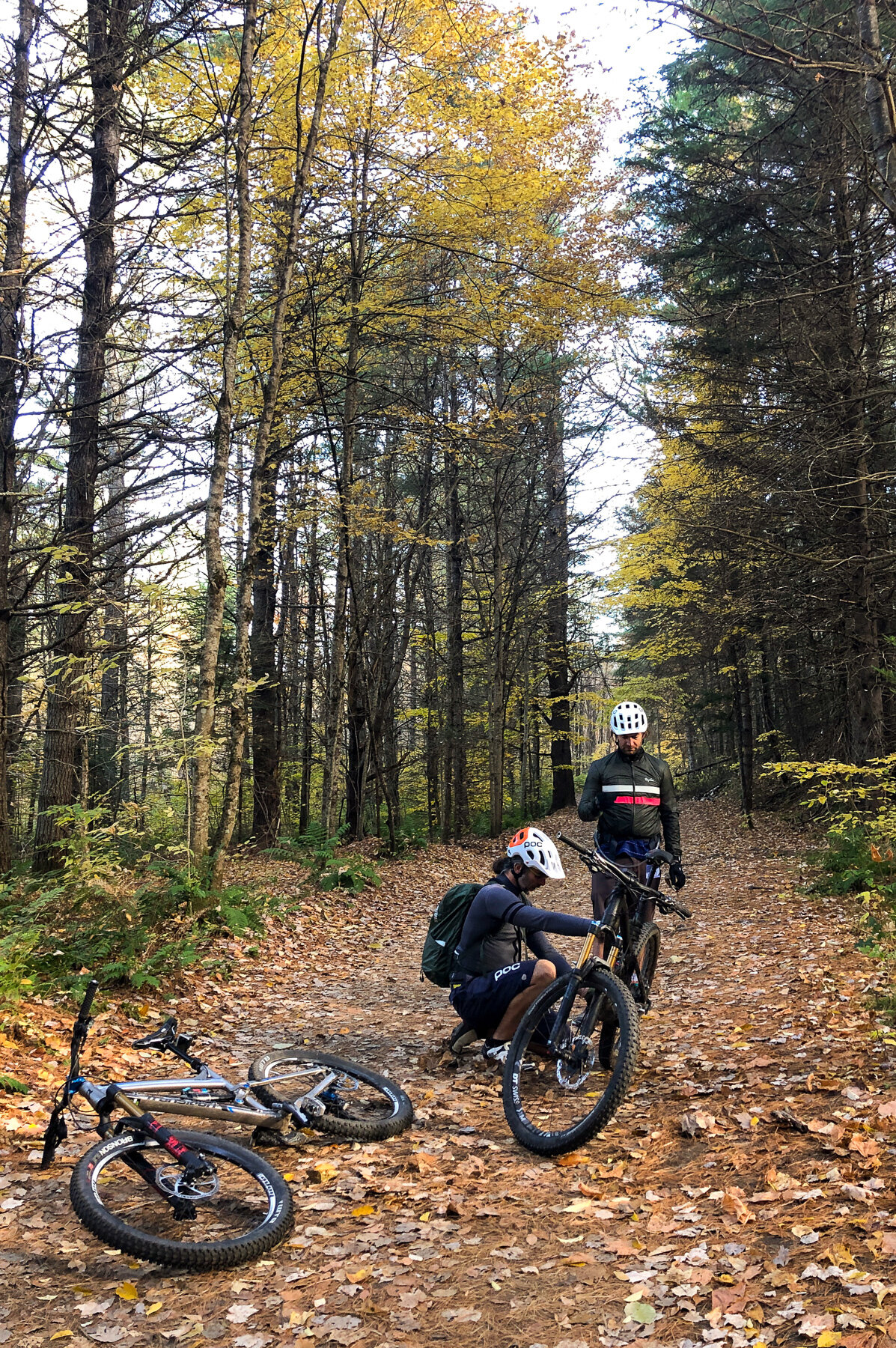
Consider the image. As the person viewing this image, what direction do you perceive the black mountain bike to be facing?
facing the viewer and to the left of the viewer

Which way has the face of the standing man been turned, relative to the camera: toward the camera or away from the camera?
toward the camera

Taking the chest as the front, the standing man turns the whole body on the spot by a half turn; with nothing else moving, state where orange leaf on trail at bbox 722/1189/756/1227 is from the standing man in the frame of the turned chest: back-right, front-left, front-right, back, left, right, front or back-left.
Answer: back

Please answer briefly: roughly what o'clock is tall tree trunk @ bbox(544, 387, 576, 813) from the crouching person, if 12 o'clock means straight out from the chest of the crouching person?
The tall tree trunk is roughly at 9 o'clock from the crouching person.

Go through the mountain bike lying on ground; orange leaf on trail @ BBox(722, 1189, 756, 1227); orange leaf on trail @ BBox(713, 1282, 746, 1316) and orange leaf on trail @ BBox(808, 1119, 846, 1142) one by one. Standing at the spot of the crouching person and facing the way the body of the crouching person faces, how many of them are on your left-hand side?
0

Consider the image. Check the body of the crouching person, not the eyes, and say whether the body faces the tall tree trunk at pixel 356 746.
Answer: no

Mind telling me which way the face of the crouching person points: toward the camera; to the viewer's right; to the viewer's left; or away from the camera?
to the viewer's right

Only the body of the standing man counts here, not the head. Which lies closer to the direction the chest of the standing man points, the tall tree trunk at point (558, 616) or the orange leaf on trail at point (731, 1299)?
the orange leaf on trail

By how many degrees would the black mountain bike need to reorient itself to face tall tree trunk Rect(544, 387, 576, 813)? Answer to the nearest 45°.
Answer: approximately 135° to its right

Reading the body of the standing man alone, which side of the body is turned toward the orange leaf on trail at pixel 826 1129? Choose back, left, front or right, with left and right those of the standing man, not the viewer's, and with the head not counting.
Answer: front

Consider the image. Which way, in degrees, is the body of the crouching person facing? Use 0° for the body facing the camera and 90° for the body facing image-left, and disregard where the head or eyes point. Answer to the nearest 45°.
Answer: approximately 270°

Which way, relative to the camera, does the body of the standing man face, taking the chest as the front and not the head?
toward the camera

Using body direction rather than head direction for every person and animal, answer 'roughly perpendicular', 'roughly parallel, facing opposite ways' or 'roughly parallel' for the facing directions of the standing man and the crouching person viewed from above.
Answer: roughly perpendicular

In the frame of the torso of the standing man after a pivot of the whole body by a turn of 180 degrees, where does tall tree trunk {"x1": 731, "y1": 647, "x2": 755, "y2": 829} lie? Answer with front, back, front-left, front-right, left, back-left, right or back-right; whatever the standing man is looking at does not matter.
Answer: front

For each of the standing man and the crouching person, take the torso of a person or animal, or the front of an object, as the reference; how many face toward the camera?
1

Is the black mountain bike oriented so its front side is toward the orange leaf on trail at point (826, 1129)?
no

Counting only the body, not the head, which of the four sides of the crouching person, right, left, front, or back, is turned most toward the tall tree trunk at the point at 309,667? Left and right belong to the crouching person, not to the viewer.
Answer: left
